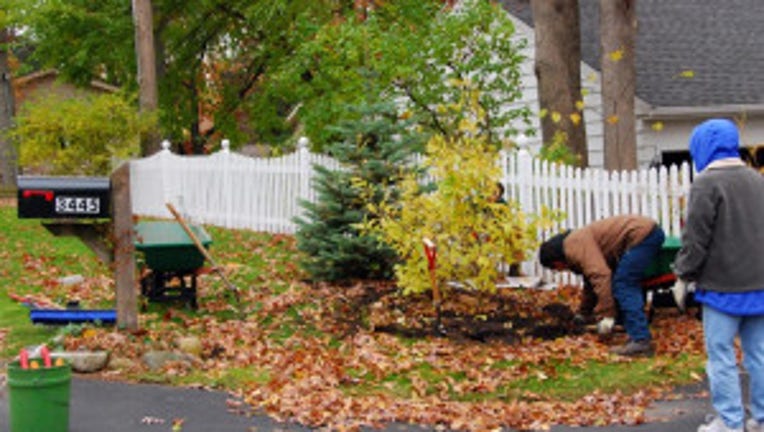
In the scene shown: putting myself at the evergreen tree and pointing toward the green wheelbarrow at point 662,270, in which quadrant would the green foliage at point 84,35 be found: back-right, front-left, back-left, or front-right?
back-left

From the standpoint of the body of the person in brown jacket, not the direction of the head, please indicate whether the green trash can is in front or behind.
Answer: in front

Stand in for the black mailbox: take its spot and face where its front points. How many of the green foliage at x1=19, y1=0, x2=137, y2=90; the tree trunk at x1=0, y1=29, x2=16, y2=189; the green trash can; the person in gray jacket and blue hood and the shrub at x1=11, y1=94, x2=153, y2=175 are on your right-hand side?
3

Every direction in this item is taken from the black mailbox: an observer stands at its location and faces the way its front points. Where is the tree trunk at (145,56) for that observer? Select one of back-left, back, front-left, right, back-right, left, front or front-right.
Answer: right

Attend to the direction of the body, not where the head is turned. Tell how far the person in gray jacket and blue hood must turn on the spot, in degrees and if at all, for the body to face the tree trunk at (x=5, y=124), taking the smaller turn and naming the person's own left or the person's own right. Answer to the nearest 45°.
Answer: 0° — they already face it

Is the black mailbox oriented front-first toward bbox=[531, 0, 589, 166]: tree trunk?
no

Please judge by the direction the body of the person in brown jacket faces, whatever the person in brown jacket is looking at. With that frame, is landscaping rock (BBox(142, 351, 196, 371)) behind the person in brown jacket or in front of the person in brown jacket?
in front

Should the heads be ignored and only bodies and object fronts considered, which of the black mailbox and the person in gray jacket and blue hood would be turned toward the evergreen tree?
the person in gray jacket and blue hood

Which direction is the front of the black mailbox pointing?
to the viewer's left

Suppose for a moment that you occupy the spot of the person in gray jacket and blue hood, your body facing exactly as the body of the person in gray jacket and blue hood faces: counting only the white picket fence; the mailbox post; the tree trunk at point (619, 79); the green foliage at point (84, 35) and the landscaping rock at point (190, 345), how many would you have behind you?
0

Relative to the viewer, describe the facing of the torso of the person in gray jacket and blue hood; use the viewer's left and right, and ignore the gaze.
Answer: facing away from the viewer and to the left of the viewer

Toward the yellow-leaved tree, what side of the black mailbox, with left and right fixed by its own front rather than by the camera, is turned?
back

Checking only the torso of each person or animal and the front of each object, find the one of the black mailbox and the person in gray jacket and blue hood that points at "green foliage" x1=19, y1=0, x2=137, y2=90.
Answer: the person in gray jacket and blue hood

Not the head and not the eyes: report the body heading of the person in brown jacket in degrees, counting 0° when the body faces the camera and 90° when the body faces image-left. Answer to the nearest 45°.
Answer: approximately 90°

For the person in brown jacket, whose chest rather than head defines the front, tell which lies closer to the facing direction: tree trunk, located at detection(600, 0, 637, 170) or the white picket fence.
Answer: the white picket fence

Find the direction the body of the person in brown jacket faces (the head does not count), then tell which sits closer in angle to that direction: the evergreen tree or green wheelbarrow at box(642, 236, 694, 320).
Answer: the evergreen tree

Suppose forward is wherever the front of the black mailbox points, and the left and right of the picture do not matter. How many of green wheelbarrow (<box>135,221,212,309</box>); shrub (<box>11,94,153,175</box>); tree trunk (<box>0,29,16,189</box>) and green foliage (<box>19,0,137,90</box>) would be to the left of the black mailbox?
0
